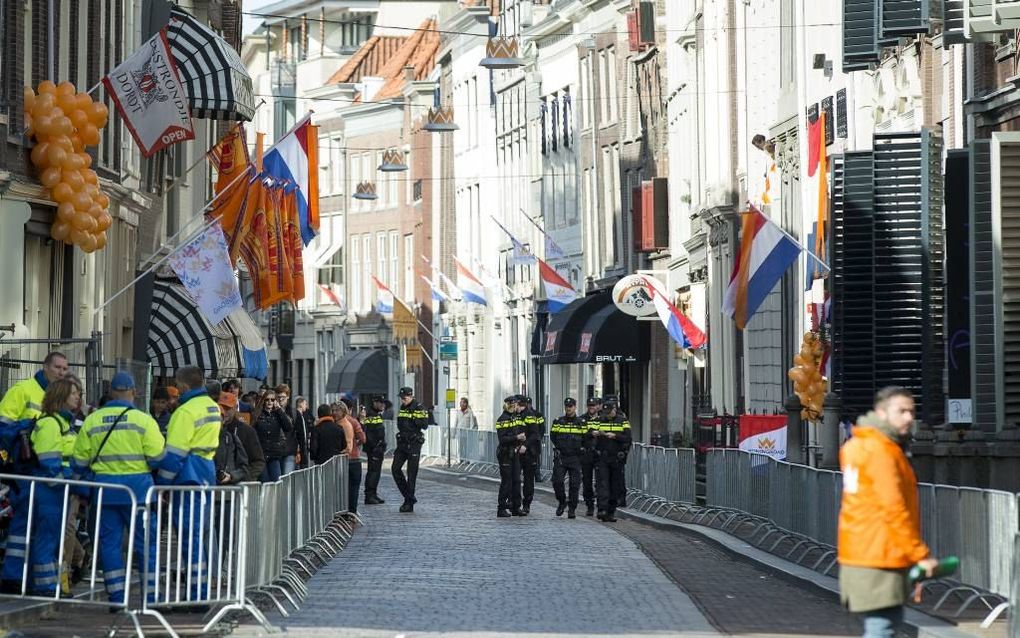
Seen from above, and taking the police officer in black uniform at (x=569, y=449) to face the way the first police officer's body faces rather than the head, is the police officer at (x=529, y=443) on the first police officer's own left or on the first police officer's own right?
on the first police officer's own right

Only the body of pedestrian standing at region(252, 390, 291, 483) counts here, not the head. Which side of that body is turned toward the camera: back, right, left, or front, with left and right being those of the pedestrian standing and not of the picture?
front

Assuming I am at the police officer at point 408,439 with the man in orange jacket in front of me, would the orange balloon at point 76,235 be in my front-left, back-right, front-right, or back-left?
front-right

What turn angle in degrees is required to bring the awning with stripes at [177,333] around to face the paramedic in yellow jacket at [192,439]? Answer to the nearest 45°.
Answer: approximately 90° to its right

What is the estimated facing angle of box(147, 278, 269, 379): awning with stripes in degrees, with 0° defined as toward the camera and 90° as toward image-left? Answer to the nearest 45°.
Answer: approximately 270°

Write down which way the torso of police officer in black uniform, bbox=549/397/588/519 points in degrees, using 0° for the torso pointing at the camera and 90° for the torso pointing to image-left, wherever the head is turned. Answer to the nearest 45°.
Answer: approximately 0°

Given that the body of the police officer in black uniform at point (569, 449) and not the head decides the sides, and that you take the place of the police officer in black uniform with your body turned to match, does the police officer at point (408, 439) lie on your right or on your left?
on your right

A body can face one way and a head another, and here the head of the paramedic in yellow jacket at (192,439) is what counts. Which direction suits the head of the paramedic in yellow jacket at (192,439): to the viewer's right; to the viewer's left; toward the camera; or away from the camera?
away from the camera

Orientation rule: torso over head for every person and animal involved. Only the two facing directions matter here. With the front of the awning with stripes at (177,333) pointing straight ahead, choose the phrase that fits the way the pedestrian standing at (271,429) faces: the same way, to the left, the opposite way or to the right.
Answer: to the right

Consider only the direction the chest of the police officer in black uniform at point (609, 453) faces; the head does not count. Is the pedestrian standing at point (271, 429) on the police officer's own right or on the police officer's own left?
on the police officer's own right

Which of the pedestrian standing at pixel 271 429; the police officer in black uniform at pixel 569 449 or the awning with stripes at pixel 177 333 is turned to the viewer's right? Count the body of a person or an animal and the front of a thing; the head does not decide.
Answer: the awning with stripes

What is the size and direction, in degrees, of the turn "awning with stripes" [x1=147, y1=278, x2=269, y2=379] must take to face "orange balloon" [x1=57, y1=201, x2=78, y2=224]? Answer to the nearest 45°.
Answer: approximately 90° to its right
